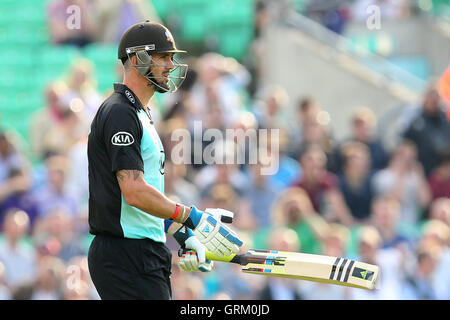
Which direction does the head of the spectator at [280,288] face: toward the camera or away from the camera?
toward the camera

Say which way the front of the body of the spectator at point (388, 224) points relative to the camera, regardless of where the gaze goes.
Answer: toward the camera

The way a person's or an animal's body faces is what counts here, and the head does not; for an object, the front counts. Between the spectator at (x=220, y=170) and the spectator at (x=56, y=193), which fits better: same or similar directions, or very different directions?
same or similar directions

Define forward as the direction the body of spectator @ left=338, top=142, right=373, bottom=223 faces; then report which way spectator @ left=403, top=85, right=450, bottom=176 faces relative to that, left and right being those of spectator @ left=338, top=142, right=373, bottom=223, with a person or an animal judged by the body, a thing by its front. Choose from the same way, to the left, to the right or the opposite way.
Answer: the same way

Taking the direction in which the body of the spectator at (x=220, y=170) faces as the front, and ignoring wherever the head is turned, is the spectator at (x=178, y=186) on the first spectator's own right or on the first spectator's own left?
on the first spectator's own right

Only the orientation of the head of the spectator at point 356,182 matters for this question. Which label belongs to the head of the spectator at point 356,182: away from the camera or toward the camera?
toward the camera

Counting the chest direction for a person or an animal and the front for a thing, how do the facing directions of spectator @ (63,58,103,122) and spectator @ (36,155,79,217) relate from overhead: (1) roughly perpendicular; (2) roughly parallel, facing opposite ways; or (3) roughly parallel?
roughly parallel

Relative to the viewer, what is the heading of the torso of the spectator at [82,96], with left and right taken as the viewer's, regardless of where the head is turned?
facing the viewer

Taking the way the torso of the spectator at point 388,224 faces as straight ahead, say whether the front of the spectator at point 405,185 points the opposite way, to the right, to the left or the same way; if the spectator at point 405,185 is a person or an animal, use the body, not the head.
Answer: the same way

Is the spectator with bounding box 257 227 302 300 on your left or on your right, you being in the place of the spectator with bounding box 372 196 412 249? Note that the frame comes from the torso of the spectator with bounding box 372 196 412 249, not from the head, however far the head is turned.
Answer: on your right

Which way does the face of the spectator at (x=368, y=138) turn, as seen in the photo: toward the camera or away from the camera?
toward the camera

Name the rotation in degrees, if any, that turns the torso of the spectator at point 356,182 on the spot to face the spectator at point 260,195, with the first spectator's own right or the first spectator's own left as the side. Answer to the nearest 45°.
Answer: approximately 90° to the first spectator's own right

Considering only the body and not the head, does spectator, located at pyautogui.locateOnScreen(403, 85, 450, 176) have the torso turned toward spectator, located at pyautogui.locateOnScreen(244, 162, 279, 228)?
no

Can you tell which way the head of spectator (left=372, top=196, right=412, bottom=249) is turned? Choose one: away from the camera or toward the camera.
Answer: toward the camera

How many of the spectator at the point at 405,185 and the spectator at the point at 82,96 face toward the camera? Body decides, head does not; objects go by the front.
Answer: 2

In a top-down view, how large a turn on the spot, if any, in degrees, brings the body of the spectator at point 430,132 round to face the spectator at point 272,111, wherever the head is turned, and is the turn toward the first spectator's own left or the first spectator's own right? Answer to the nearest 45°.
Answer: approximately 90° to the first spectator's own right

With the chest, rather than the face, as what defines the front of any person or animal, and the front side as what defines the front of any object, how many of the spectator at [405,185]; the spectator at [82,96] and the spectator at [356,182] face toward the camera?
3

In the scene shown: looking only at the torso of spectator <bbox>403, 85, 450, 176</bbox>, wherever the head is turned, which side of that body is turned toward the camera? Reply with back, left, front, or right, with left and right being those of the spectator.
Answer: front

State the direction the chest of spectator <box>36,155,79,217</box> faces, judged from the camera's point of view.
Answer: toward the camera

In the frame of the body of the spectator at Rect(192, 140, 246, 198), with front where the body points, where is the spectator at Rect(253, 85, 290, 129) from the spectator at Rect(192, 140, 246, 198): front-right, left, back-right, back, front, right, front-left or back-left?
back-left
